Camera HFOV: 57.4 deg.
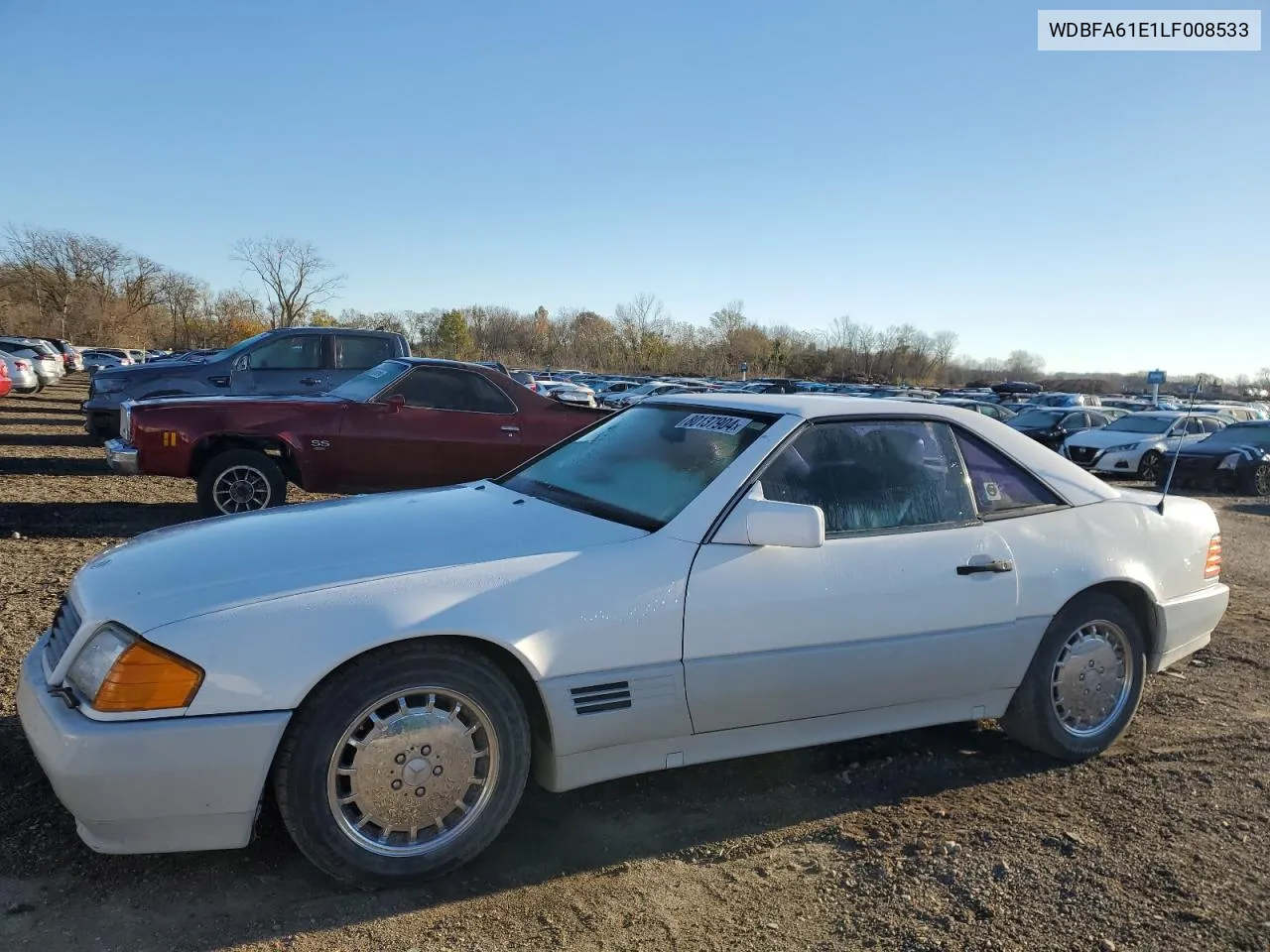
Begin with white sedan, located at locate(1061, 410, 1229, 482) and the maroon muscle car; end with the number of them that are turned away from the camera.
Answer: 0

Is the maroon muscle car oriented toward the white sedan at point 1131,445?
no

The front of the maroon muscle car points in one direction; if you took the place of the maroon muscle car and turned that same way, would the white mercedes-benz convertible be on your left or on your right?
on your left

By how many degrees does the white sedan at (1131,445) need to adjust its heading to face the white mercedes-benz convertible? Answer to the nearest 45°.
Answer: approximately 45° to its left

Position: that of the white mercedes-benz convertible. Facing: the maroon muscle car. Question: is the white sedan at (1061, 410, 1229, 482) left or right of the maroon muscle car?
right

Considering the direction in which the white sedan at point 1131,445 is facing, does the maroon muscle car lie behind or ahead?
ahead

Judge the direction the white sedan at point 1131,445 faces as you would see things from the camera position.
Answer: facing the viewer and to the left of the viewer

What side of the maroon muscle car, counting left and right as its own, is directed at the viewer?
left
